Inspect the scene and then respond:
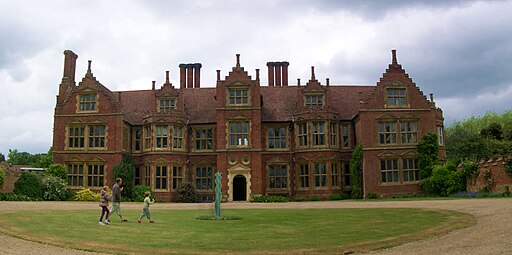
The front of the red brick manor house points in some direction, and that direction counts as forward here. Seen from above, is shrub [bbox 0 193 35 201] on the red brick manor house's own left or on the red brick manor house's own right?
on the red brick manor house's own right

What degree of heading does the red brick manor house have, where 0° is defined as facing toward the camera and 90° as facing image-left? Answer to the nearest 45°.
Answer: approximately 0°

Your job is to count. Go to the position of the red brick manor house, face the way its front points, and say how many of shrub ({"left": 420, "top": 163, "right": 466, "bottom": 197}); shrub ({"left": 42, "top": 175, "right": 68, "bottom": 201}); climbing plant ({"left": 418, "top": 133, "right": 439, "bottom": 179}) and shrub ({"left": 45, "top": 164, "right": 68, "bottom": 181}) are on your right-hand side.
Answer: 2

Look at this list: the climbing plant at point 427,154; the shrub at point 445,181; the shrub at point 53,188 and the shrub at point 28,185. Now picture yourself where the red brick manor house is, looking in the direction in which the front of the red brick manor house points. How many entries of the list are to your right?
2

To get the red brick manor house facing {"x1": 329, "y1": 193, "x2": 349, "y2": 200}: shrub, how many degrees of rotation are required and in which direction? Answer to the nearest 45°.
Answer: approximately 90° to its left

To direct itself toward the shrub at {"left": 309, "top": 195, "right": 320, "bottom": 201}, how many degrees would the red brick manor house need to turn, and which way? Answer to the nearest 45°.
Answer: approximately 90° to its left

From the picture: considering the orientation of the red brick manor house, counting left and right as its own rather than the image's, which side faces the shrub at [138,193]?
right

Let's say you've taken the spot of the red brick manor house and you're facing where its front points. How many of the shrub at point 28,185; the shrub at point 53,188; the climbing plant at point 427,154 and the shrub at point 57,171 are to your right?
3

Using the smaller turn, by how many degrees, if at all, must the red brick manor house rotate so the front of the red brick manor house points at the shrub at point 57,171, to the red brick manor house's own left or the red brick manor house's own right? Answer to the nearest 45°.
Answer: approximately 90° to the red brick manor house's own right

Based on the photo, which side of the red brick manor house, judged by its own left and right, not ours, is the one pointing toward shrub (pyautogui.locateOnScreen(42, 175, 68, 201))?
right

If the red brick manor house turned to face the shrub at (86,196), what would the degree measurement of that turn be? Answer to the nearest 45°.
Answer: approximately 90° to its right
